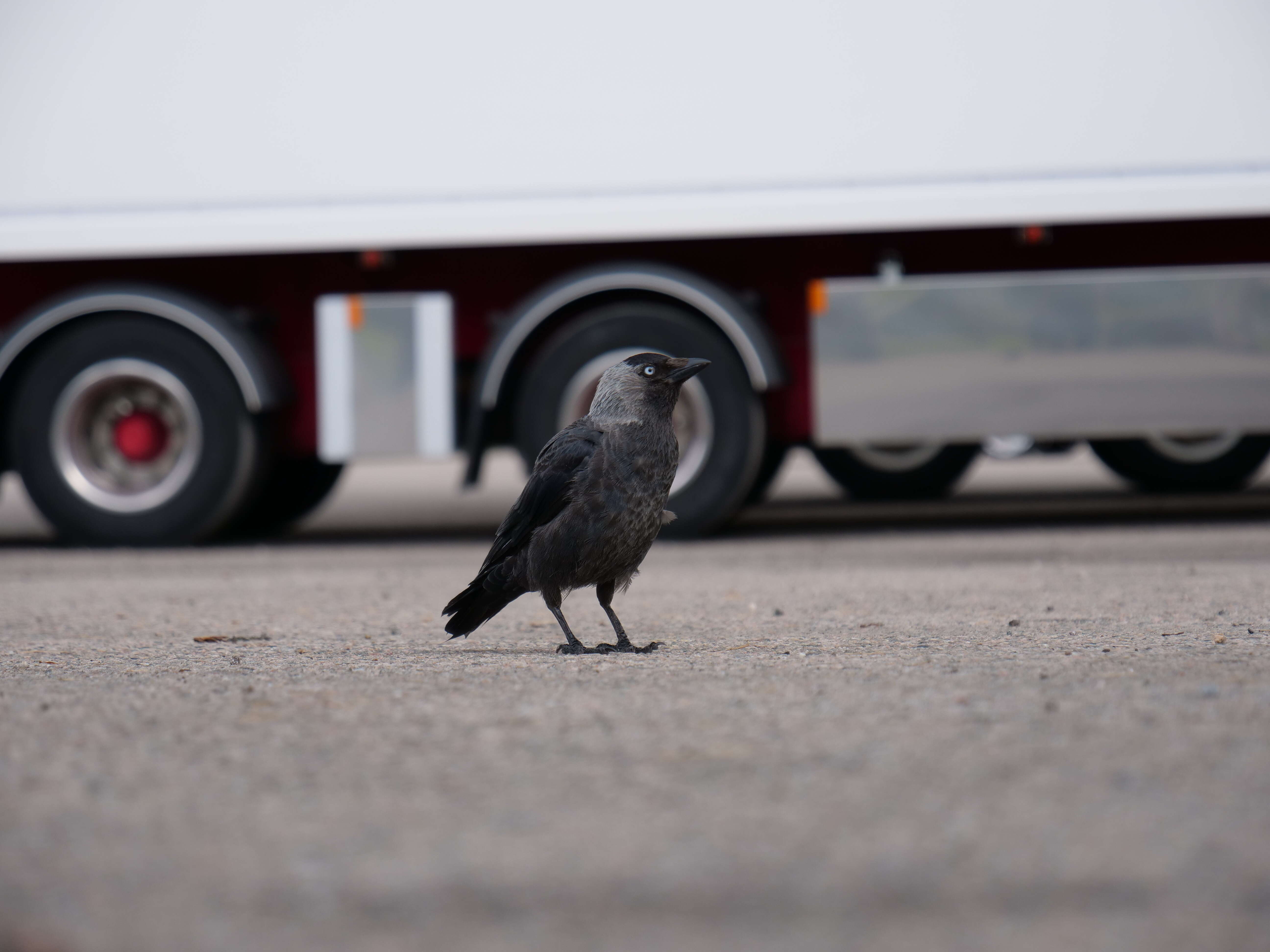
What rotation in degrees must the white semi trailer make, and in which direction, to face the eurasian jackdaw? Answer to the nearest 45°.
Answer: approximately 90° to its right

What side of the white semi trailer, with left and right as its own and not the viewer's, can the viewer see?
right
